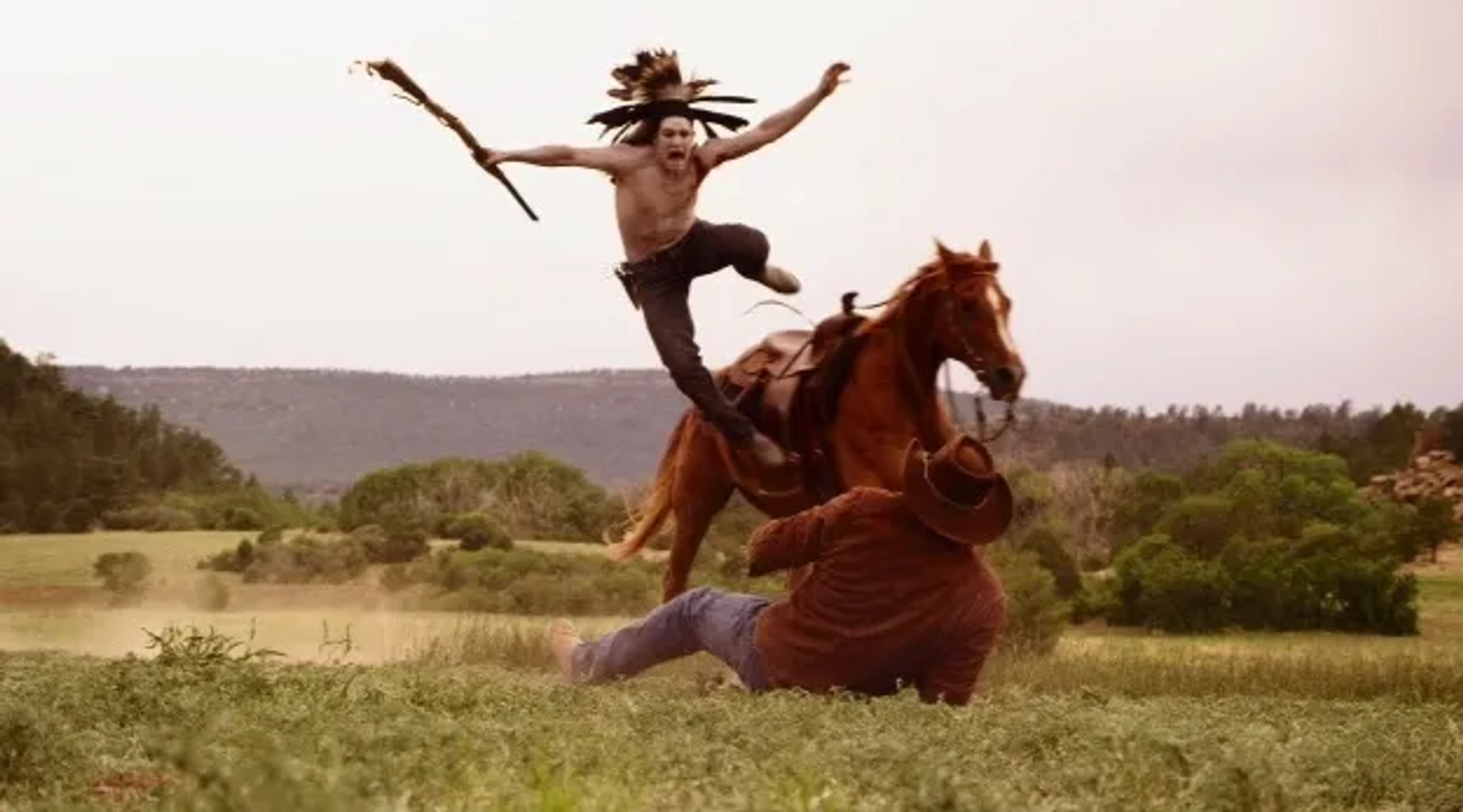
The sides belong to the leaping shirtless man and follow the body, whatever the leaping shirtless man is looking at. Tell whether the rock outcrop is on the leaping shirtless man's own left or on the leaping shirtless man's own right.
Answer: on the leaping shirtless man's own left

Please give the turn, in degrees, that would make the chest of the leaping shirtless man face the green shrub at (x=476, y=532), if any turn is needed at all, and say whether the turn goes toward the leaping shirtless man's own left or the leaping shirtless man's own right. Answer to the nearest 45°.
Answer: approximately 135° to the leaping shirtless man's own left

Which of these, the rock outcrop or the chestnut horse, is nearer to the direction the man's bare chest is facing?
the chestnut horse

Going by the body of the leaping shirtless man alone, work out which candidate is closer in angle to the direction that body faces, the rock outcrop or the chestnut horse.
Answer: the chestnut horse

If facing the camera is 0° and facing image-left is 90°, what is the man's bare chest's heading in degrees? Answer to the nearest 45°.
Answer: approximately 0°

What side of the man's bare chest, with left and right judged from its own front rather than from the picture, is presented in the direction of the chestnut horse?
left

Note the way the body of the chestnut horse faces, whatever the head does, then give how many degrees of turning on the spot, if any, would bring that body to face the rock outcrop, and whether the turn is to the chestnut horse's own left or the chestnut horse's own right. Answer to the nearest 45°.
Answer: approximately 90° to the chestnut horse's own left

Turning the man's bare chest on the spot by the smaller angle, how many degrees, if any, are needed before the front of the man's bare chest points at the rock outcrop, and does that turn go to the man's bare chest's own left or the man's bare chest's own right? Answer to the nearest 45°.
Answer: approximately 135° to the man's bare chest's own left
